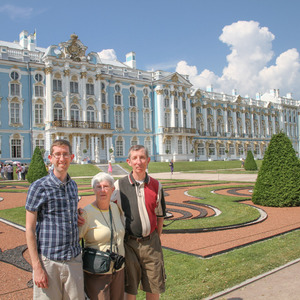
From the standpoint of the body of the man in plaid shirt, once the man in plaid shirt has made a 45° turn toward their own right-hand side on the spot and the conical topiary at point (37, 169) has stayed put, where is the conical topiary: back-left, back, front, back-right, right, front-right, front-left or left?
back

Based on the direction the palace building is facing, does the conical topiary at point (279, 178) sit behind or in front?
in front

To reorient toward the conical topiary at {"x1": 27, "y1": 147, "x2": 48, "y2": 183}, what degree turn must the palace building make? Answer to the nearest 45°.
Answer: approximately 45° to its right

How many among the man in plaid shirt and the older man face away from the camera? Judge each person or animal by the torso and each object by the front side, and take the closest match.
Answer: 0

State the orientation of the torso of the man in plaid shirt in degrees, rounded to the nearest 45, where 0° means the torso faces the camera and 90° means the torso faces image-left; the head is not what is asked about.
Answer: approximately 315°

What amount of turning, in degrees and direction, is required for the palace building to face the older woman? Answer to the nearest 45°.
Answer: approximately 45° to its right

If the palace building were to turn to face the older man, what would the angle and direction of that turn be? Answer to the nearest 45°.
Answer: approximately 45° to its right

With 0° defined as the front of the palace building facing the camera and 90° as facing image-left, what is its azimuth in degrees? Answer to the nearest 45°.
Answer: approximately 315°

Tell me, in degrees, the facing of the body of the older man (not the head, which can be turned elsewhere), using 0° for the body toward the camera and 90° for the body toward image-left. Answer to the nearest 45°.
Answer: approximately 0°

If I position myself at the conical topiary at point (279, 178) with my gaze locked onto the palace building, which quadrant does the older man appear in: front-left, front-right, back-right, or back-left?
back-left

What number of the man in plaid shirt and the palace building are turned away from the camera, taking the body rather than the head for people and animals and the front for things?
0
